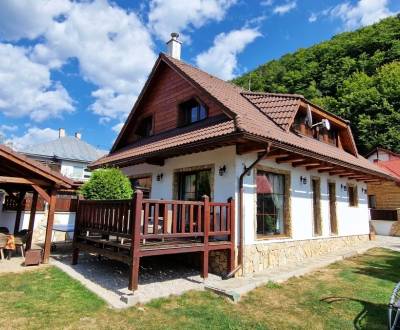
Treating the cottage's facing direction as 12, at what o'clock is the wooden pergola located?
The wooden pergola is roughly at 1 o'clock from the cottage.

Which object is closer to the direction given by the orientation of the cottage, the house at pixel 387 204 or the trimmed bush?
the trimmed bush

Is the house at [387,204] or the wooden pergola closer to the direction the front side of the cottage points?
the wooden pergola

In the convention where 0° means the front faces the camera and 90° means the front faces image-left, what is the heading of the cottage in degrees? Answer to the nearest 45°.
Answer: approximately 45°

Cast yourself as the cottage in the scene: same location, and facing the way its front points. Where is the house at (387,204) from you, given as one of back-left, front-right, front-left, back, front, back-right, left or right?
back

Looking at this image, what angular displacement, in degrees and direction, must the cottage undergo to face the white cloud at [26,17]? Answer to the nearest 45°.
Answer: approximately 45° to its right

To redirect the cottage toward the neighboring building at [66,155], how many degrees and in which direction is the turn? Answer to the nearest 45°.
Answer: approximately 90° to its right
